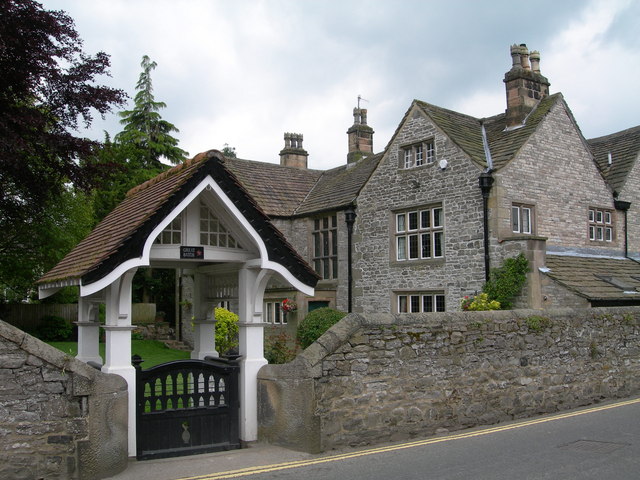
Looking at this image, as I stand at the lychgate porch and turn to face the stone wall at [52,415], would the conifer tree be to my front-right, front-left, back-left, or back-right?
back-right

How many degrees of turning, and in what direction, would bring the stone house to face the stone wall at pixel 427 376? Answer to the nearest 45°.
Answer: approximately 45° to its left

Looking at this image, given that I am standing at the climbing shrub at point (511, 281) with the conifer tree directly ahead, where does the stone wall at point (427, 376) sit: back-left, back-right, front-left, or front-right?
back-left

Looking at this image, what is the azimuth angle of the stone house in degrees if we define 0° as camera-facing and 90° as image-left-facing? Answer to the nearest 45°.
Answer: approximately 45°

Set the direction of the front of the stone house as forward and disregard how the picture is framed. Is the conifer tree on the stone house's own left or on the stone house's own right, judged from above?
on the stone house's own right

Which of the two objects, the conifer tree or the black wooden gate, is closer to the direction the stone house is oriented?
the black wooden gate

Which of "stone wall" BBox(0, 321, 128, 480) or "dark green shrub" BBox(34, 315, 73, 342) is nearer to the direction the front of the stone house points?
the stone wall
